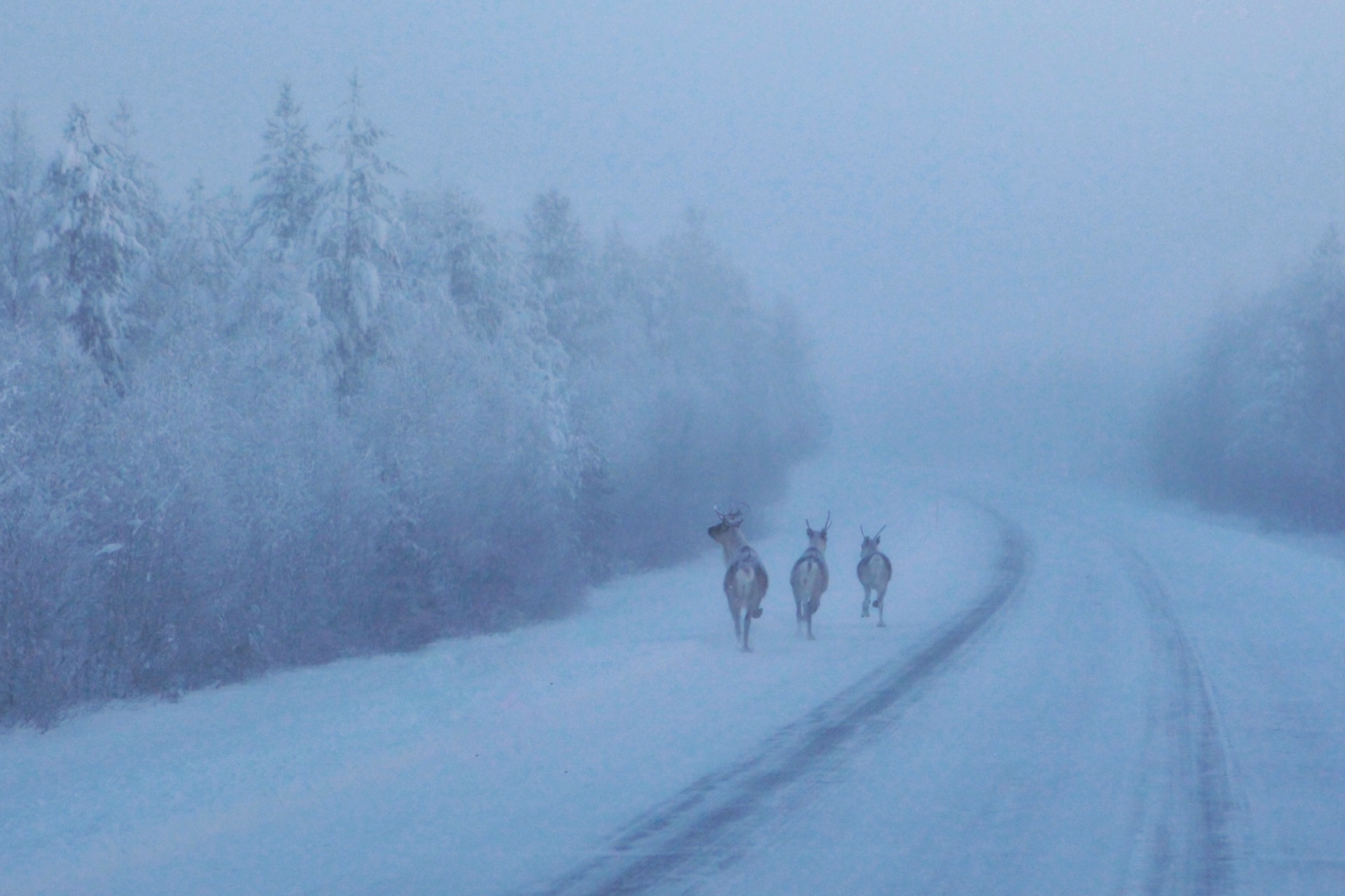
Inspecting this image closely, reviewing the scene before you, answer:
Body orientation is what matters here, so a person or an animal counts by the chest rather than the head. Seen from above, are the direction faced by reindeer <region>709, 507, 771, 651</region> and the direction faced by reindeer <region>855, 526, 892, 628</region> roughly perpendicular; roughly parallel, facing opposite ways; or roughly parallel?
roughly parallel

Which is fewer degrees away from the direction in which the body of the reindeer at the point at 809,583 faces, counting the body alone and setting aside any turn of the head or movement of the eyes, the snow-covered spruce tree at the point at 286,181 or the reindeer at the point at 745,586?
the snow-covered spruce tree

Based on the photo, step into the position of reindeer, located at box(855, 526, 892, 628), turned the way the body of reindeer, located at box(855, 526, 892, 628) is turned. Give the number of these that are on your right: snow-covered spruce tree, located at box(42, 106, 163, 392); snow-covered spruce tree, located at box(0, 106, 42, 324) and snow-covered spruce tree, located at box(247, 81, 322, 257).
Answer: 0

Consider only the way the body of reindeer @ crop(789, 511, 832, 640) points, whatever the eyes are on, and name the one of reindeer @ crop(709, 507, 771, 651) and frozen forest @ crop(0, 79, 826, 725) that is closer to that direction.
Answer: the frozen forest

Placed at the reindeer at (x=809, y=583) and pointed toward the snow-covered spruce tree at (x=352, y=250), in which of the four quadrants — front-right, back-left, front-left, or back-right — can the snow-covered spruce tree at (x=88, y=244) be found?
front-left

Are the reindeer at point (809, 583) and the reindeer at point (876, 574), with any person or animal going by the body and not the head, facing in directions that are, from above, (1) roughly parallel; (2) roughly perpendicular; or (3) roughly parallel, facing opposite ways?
roughly parallel

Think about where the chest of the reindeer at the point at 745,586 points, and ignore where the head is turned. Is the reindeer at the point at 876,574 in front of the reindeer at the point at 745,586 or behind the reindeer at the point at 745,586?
in front

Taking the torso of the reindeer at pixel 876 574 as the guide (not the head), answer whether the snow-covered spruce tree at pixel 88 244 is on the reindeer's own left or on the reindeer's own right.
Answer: on the reindeer's own left

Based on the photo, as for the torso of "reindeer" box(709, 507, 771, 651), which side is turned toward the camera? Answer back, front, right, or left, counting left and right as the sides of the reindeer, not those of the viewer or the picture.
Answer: back

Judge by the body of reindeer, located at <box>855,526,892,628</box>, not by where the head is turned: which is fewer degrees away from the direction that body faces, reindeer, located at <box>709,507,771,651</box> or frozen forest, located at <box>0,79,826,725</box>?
the frozen forest

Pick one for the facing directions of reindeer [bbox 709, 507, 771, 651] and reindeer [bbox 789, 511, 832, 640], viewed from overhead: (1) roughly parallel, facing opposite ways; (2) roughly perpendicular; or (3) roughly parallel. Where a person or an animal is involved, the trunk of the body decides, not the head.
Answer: roughly parallel

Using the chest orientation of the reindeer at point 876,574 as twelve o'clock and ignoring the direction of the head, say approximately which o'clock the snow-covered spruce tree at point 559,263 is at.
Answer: The snow-covered spruce tree is roughly at 11 o'clock from the reindeer.

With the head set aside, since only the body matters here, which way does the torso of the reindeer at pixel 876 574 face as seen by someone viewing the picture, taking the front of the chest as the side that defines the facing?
away from the camera

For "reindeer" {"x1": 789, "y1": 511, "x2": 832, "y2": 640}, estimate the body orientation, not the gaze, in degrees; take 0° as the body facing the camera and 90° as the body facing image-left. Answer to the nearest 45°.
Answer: approximately 180°

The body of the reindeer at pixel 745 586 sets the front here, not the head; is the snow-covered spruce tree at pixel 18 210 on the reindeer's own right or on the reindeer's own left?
on the reindeer's own left

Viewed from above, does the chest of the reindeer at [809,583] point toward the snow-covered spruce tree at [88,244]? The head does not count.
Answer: no
